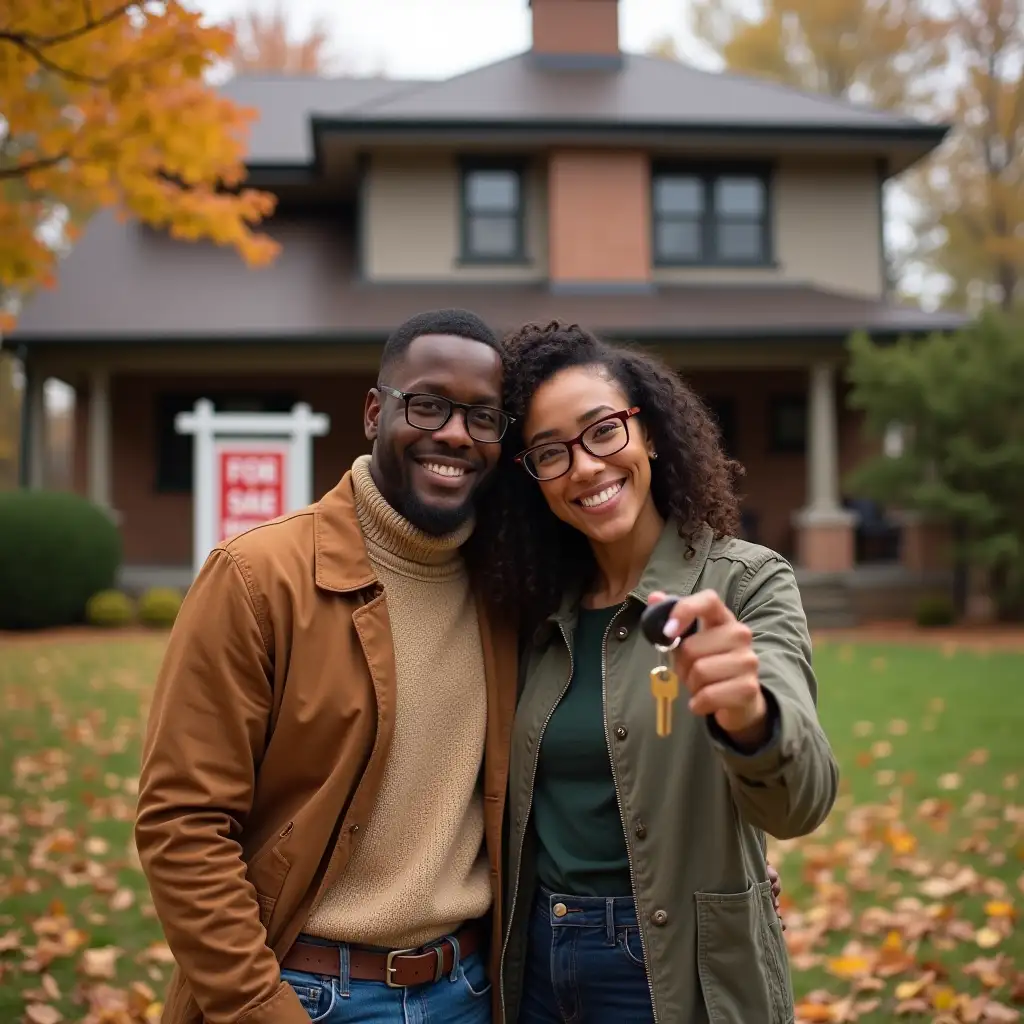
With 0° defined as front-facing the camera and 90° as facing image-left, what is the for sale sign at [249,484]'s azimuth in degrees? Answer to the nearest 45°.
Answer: approximately 0°

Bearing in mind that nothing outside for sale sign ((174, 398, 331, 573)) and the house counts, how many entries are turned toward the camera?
2

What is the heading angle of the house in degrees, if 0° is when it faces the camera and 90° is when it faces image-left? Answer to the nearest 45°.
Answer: approximately 0°

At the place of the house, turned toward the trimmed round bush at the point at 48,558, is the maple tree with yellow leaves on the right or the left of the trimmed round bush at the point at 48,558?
left

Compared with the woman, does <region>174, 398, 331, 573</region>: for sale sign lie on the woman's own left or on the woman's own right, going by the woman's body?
on the woman's own right

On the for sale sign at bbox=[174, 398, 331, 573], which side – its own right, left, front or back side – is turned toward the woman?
front

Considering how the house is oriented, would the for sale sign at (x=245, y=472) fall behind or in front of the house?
in front
